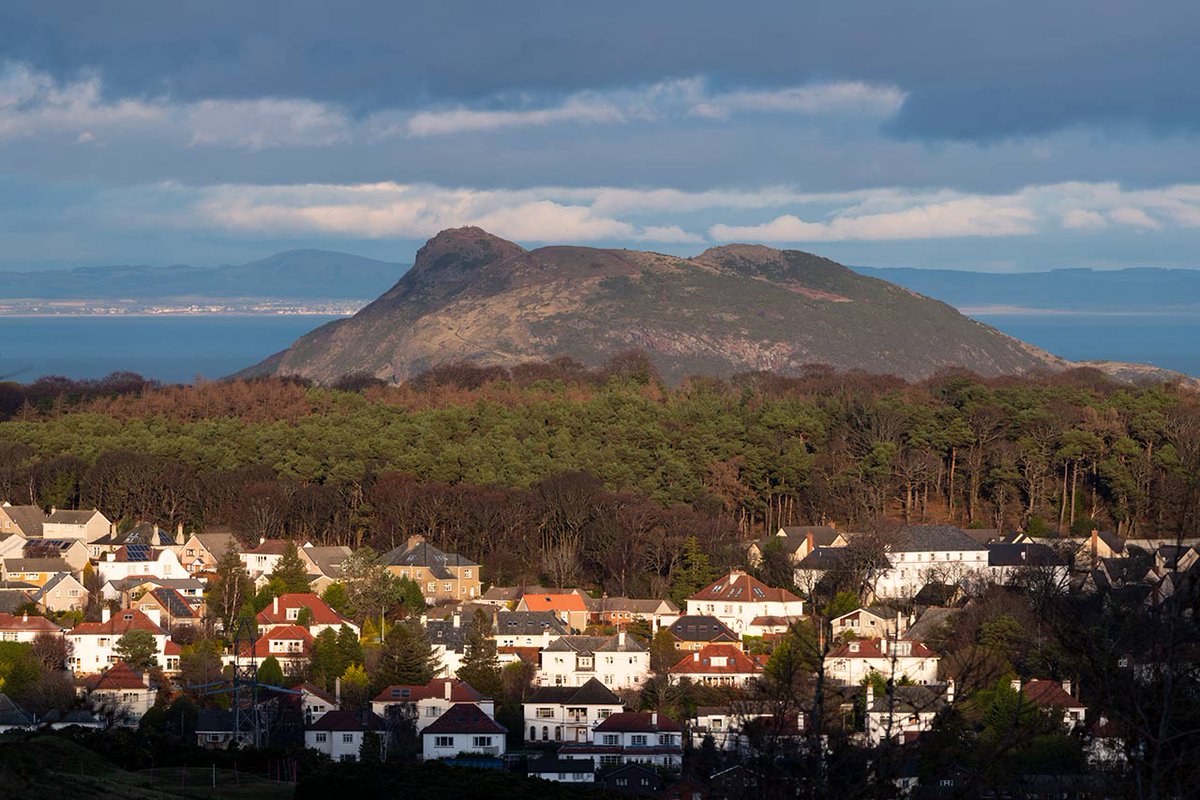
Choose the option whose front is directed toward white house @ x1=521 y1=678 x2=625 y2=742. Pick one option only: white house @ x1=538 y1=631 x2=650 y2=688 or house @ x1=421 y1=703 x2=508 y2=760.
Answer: white house @ x1=538 y1=631 x2=650 y2=688

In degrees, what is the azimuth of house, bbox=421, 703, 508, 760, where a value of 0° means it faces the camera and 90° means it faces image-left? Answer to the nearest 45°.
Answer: approximately 0°

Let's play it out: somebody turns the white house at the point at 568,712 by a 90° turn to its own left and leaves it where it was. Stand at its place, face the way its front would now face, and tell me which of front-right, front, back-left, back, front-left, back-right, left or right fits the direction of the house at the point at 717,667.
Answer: front-left

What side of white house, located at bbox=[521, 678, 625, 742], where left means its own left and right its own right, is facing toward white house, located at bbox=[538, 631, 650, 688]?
back

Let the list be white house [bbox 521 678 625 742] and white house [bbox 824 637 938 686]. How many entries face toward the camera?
2

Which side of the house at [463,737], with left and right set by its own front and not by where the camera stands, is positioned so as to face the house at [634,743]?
left

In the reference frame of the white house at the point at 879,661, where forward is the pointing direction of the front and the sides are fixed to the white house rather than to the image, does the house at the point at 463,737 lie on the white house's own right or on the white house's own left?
on the white house's own right

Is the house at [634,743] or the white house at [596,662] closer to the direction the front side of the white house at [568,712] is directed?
the house

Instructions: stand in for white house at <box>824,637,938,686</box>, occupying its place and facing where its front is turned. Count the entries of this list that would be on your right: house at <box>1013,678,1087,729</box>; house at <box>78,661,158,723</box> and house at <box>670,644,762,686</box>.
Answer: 2

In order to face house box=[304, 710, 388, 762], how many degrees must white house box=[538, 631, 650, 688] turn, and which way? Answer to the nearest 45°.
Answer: approximately 45° to its right
